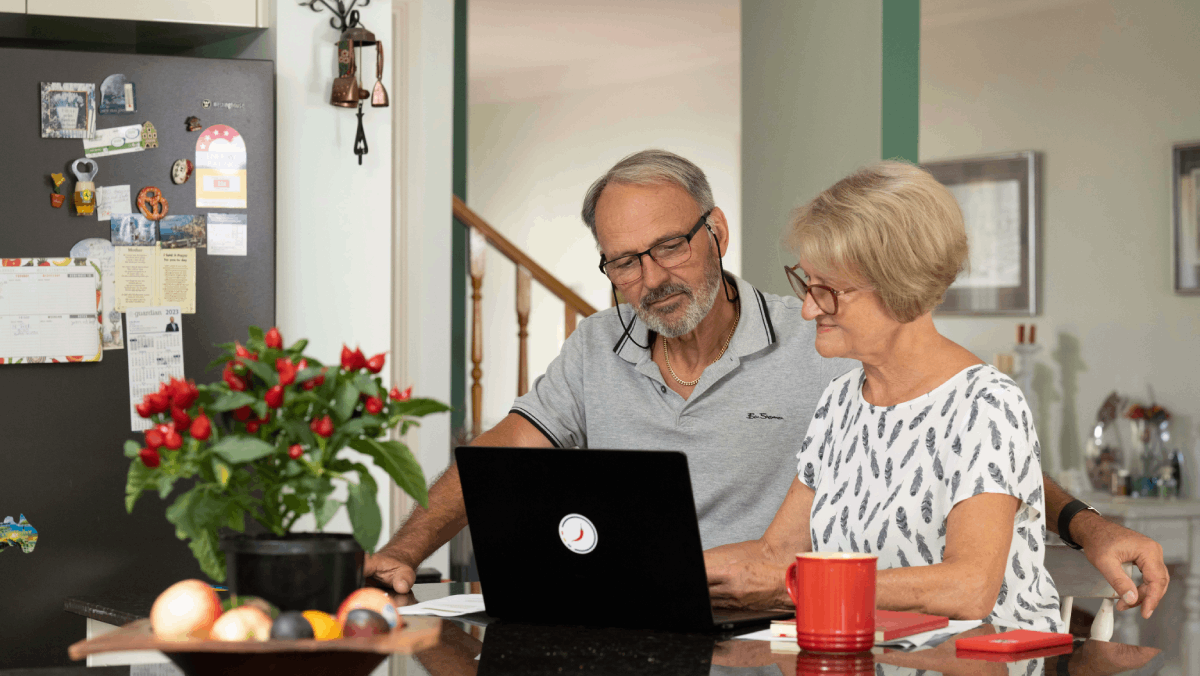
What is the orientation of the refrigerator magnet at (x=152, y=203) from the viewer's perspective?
toward the camera

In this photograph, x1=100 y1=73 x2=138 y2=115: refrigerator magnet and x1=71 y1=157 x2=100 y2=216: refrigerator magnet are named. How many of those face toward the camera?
2

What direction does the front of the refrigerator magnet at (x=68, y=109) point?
toward the camera

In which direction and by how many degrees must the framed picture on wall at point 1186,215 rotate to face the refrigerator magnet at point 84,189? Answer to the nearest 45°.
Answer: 0° — it already faces it

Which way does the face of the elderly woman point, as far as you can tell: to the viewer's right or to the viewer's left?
to the viewer's left

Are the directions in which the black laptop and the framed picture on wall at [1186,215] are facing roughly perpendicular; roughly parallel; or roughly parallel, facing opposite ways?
roughly parallel, facing opposite ways

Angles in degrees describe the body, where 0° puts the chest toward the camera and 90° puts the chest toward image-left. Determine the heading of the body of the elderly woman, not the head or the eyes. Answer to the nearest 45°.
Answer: approximately 45°

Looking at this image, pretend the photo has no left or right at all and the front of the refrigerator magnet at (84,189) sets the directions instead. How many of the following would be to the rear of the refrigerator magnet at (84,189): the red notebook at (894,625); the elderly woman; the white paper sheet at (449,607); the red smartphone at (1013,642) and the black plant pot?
0

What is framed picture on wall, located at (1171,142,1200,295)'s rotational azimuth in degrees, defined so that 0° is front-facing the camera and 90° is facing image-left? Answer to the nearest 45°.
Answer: approximately 45°

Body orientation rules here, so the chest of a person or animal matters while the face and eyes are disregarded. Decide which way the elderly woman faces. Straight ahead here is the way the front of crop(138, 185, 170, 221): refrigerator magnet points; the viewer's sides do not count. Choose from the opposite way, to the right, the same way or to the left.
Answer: to the right

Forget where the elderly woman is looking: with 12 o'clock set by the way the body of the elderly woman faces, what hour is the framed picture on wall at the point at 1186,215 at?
The framed picture on wall is roughly at 5 o'clock from the elderly woman.

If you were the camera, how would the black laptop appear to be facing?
facing away from the viewer and to the right of the viewer

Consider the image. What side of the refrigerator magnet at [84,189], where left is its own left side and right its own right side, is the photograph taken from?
front
